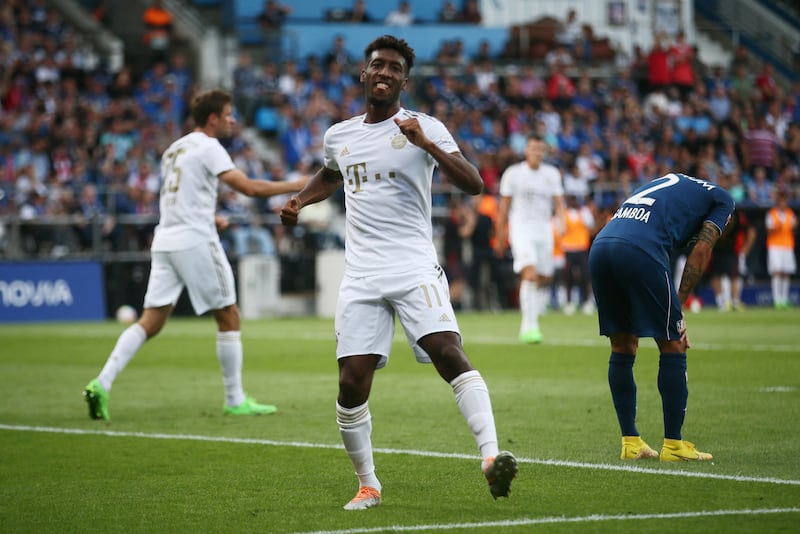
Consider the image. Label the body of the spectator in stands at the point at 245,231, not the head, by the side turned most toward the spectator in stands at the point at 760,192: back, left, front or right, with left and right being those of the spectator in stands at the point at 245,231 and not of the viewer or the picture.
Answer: left

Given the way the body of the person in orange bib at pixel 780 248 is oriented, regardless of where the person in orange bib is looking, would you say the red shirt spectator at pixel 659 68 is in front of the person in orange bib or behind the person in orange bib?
behind

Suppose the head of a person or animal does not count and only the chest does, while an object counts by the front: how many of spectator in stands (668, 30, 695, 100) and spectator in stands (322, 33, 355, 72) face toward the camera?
2

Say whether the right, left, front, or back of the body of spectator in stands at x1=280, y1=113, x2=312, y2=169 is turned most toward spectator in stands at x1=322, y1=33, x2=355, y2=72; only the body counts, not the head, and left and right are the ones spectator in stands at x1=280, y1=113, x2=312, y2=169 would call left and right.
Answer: back

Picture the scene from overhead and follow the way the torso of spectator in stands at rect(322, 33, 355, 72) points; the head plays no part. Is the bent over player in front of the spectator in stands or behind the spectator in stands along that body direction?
in front

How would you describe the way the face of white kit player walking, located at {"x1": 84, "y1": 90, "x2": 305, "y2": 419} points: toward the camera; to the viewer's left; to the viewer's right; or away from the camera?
to the viewer's right

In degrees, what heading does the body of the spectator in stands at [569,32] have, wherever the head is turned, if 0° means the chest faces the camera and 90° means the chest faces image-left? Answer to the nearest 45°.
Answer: approximately 0°

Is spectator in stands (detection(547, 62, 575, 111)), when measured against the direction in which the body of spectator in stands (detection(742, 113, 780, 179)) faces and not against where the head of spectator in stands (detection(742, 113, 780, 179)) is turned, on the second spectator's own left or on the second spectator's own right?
on the second spectator's own right

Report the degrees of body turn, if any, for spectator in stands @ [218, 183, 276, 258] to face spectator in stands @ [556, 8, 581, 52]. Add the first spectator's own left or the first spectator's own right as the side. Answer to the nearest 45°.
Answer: approximately 135° to the first spectator's own left

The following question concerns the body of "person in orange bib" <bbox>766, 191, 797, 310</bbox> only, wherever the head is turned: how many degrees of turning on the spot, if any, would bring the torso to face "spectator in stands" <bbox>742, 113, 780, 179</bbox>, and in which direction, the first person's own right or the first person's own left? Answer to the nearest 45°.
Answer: approximately 180°

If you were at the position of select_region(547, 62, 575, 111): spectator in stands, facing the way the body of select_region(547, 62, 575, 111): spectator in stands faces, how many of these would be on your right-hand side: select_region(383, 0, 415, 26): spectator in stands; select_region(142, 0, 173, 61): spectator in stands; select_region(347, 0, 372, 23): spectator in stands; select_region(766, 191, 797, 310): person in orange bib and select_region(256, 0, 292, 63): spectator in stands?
4

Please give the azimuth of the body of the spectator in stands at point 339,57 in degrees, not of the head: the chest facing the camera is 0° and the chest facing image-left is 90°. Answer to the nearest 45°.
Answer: approximately 0°

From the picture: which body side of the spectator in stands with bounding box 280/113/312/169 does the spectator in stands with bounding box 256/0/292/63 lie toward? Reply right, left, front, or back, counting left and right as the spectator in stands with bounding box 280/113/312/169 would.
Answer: back

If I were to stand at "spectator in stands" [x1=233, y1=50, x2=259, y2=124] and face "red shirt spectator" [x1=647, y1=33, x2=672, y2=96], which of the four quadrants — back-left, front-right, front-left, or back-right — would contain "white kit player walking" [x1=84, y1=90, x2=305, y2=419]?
back-right
